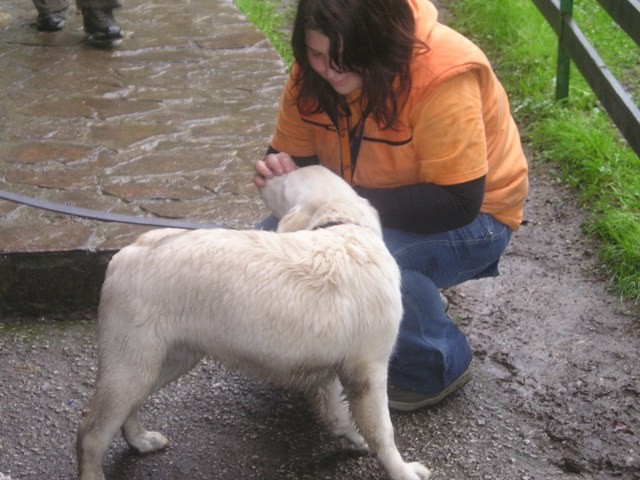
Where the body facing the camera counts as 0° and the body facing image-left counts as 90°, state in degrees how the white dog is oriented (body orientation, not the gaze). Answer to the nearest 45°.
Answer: approximately 270°

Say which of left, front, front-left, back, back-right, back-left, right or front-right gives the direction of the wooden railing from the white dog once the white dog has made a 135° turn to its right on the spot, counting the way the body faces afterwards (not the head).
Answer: back
